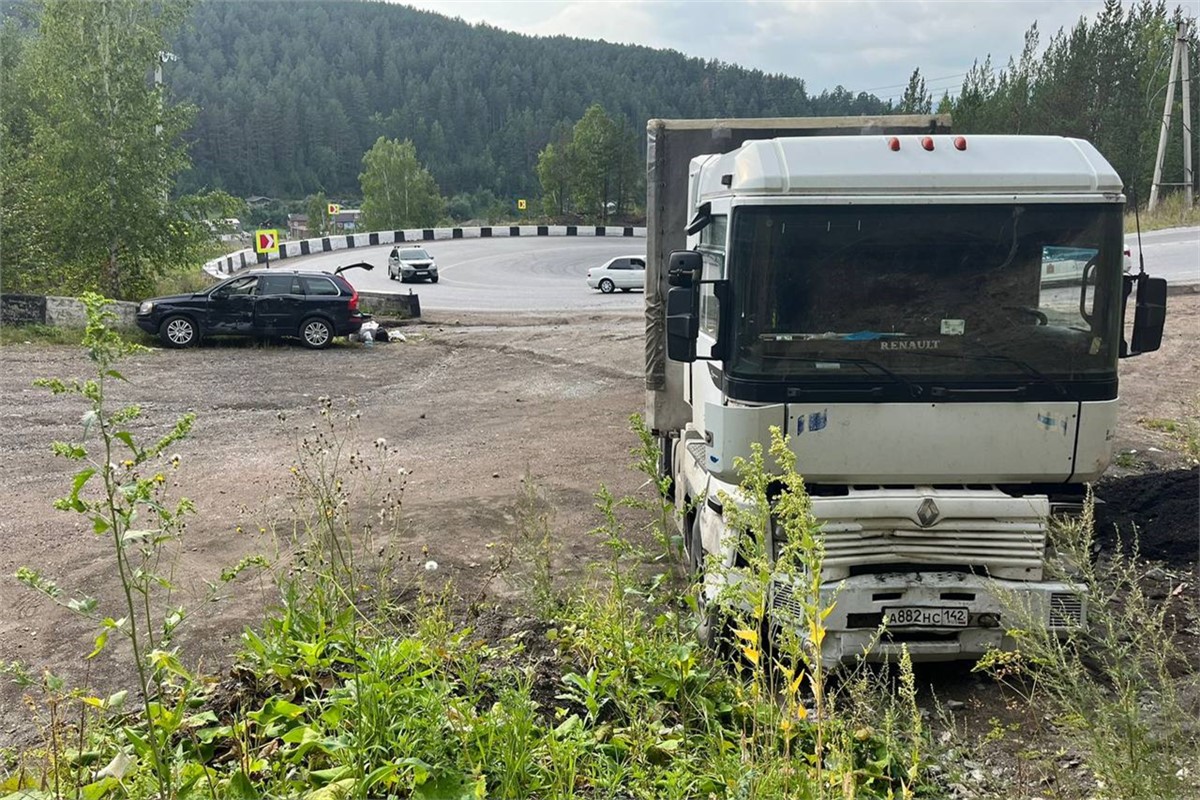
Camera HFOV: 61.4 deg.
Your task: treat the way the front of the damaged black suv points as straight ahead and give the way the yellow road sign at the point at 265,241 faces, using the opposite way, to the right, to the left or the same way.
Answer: to the left

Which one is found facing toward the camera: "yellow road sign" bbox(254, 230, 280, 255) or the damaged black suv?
the yellow road sign

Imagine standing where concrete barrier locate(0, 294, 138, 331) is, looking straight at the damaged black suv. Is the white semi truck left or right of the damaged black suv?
right

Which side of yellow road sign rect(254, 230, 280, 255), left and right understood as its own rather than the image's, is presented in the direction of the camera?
front

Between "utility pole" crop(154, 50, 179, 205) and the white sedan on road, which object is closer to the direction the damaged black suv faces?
the utility pole

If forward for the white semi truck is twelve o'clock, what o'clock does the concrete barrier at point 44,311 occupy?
The concrete barrier is roughly at 4 o'clock from the white semi truck.

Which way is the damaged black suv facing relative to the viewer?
to the viewer's left

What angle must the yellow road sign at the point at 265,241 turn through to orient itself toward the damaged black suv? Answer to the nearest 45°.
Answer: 0° — it already faces it

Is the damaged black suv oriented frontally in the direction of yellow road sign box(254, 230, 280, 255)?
no

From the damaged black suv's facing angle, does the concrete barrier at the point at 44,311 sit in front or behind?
in front

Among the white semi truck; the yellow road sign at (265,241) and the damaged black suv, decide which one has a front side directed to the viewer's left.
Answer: the damaged black suv

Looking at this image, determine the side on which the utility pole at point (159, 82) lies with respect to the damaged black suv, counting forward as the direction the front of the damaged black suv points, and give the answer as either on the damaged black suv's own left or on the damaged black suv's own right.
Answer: on the damaged black suv's own right

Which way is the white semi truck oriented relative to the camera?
toward the camera

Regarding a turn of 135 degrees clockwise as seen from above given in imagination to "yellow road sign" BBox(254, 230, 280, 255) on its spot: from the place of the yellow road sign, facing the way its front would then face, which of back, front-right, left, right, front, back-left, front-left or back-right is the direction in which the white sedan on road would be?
back-right

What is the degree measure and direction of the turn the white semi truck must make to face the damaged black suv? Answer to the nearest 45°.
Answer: approximately 135° to its right

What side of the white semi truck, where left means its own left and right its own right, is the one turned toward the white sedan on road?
back

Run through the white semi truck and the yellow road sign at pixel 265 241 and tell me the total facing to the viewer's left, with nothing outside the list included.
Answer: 0

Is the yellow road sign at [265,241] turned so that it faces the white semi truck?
yes

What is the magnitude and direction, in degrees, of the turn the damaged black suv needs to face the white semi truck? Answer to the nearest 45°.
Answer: approximately 90° to its left
